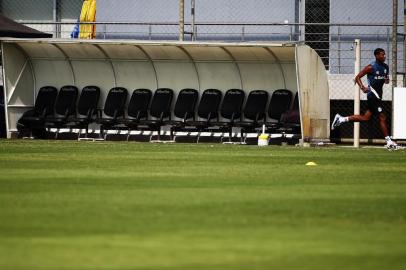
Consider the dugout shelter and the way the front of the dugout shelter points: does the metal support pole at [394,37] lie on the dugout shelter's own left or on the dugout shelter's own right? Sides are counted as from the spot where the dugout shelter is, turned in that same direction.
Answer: on the dugout shelter's own left

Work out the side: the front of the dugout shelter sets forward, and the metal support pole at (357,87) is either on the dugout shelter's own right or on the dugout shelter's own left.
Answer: on the dugout shelter's own left

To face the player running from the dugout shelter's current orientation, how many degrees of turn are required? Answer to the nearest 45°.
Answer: approximately 90° to its left
